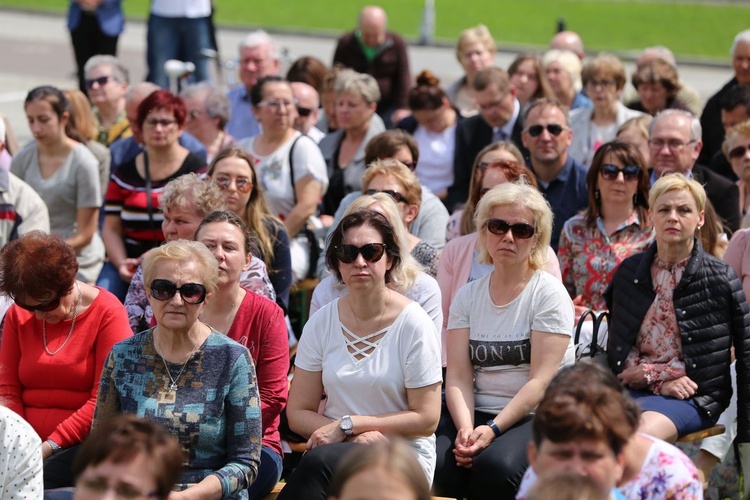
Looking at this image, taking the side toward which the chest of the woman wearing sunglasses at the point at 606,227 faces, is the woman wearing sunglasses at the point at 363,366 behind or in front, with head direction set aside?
in front

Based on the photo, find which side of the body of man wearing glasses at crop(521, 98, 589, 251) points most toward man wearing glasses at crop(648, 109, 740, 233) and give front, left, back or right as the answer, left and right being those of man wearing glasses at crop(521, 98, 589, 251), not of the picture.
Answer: left

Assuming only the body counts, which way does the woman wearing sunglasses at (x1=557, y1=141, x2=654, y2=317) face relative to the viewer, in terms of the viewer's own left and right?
facing the viewer

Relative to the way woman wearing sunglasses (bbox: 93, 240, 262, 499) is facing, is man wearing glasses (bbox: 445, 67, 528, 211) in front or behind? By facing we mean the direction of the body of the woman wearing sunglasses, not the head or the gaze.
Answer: behind

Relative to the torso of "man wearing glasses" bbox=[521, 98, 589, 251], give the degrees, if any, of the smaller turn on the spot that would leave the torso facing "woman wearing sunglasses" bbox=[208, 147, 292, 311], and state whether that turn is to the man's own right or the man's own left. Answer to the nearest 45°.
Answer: approximately 45° to the man's own right

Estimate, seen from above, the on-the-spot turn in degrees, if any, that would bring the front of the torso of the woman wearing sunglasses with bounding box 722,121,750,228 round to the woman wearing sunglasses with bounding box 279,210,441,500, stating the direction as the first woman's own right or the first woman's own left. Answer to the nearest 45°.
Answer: approximately 45° to the first woman's own right

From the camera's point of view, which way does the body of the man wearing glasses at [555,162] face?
toward the camera

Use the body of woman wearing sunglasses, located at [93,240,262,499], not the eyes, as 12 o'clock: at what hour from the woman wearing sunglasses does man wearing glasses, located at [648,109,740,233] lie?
The man wearing glasses is roughly at 8 o'clock from the woman wearing sunglasses.

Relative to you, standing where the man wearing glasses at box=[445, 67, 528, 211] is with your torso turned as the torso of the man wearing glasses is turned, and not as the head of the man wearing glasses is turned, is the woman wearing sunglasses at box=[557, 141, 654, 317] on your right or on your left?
on your left

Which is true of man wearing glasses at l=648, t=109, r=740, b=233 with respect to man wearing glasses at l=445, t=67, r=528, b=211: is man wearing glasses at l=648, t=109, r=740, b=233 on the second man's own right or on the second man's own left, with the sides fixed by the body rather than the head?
on the second man's own left

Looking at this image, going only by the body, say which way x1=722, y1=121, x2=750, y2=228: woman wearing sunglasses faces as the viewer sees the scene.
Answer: toward the camera

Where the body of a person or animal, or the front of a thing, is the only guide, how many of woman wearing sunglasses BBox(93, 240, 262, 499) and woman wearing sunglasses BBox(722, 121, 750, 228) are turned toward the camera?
2

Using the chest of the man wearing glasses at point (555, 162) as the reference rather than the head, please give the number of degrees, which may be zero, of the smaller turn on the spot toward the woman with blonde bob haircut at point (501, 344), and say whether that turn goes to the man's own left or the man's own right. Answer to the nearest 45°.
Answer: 0° — they already face them

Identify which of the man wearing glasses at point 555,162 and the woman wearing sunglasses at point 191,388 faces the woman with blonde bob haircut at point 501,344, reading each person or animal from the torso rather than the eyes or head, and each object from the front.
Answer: the man wearing glasses
